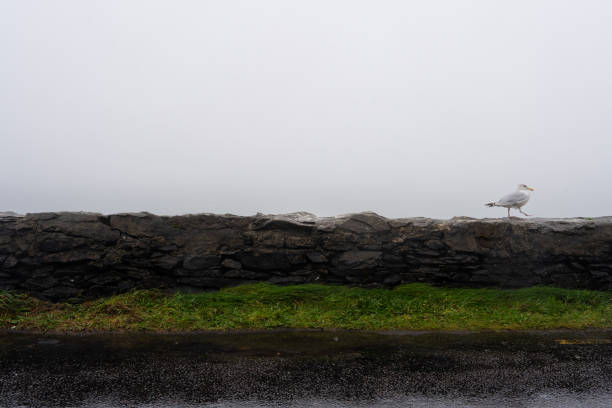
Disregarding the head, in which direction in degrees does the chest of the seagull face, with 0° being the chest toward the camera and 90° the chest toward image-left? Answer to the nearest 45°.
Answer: approximately 270°
